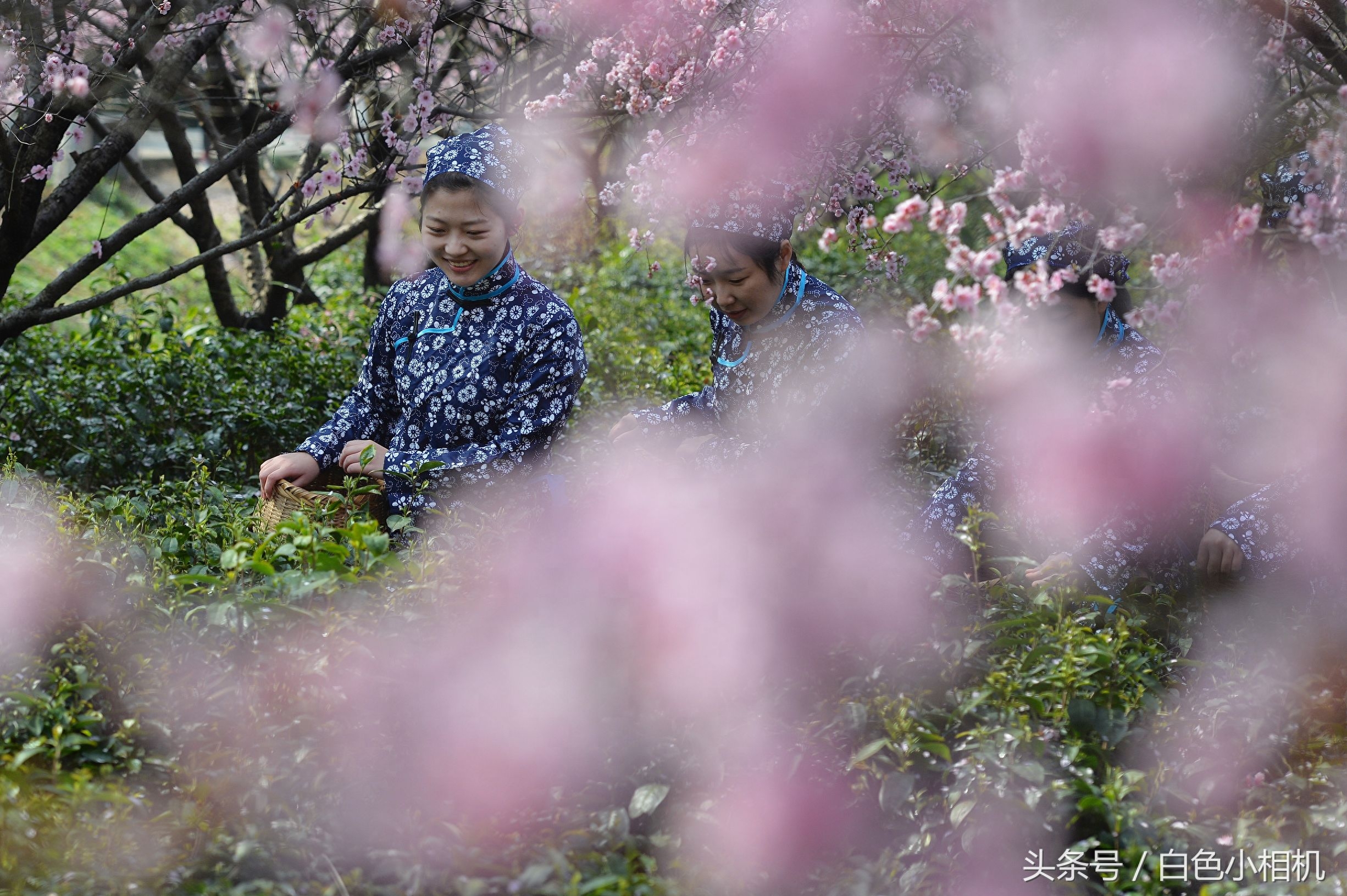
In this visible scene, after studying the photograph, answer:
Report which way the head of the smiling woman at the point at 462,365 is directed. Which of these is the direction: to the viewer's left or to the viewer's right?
to the viewer's left

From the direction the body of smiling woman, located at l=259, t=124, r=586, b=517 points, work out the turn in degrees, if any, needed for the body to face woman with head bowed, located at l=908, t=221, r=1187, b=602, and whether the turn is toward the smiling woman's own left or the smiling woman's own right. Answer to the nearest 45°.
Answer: approximately 135° to the smiling woman's own left

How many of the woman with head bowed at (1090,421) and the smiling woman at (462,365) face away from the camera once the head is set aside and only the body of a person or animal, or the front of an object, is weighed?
0

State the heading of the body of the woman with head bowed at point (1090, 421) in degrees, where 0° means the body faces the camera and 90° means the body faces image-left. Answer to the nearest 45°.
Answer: approximately 45°

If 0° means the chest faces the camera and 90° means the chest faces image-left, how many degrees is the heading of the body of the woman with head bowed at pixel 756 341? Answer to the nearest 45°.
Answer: approximately 45°

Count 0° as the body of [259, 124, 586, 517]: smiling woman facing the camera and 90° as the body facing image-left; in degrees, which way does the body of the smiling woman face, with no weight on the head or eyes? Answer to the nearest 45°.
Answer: approximately 45°
